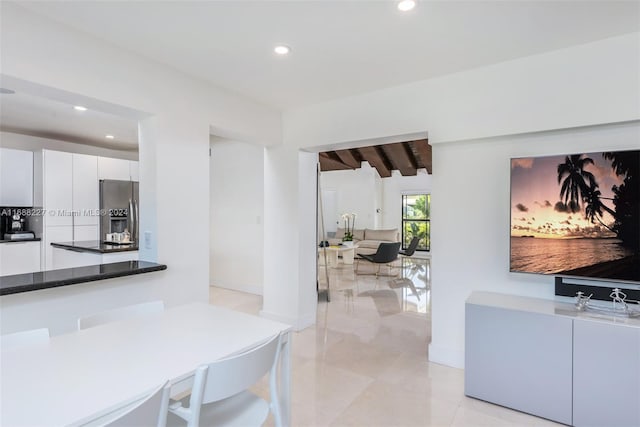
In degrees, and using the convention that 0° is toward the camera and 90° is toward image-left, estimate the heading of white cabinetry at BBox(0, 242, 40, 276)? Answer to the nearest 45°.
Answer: approximately 315°

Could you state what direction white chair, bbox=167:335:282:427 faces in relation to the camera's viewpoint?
facing away from the viewer and to the left of the viewer

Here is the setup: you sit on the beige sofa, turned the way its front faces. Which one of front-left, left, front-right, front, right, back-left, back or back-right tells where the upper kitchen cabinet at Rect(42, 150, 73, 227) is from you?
front-right

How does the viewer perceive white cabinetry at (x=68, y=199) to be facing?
facing the viewer and to the right of the viewer

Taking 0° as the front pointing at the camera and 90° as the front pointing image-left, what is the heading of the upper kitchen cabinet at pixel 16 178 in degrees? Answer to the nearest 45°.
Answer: approximately 315°

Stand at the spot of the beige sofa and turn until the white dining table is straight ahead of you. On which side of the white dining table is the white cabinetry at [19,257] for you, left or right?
right

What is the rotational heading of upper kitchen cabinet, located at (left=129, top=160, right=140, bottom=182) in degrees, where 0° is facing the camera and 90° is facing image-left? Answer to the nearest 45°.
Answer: approximately 0°

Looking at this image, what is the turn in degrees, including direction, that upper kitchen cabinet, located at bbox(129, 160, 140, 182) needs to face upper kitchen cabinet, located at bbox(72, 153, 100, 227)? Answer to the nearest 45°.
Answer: approximately 45° to its right

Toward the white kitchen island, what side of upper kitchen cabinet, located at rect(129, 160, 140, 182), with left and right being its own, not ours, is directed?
front

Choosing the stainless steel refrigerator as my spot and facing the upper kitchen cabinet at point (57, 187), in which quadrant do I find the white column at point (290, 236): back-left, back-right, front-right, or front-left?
back-left

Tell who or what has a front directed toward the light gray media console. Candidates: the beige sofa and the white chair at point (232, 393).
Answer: the beige sofa

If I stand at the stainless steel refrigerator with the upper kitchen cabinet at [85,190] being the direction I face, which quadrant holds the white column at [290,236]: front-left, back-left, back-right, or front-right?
back-left
